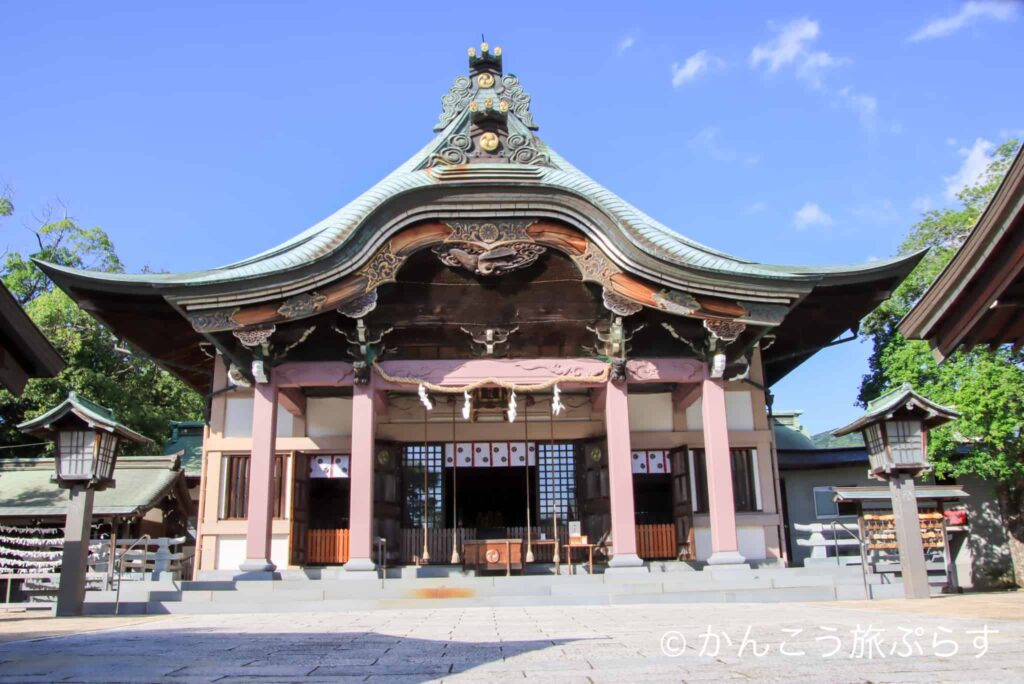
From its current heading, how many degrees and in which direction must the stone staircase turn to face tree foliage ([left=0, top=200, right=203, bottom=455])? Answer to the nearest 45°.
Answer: approximately 135° to its right

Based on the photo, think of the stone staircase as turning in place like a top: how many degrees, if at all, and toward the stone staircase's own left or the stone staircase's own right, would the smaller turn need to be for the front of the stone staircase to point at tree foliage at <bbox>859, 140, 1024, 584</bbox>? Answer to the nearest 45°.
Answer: approximately 135° to the stone staircase's own left

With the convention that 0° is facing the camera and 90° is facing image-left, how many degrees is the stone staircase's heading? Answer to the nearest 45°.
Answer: approximately 0°

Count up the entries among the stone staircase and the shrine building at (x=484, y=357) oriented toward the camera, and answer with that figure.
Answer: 2

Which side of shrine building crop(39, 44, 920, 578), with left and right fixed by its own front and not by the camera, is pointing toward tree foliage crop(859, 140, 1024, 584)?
left

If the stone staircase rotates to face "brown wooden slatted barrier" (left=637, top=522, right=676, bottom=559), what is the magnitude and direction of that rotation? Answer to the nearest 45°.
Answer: approximately 135° to its left
